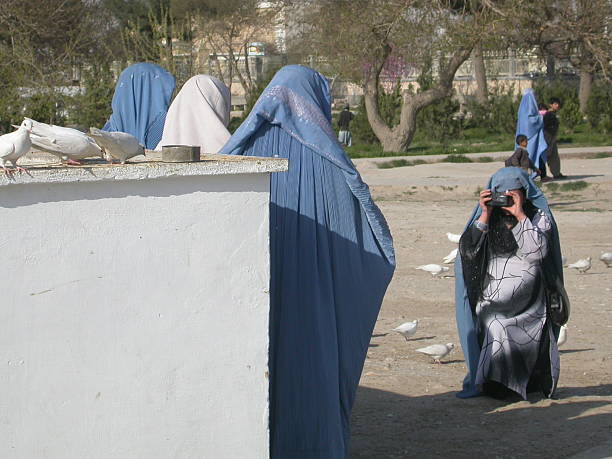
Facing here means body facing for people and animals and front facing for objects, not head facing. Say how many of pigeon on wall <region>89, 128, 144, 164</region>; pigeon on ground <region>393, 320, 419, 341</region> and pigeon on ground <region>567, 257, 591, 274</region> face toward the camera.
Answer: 0

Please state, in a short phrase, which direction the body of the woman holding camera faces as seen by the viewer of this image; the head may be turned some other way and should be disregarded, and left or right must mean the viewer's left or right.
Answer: facing the viewer

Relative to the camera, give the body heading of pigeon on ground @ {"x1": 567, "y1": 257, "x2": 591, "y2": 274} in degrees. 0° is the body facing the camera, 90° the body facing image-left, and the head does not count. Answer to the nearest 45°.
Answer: approximately 270°
